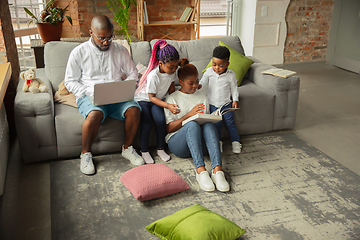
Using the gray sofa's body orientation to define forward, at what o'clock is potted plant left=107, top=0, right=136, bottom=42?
The potted plant is roughly at 6 o'clock from the gray sofa.

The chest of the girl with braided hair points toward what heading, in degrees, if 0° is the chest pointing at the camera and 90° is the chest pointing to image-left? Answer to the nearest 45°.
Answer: approximately 315°

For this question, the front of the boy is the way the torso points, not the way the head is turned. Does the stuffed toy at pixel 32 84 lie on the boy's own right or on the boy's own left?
on the boy's own right

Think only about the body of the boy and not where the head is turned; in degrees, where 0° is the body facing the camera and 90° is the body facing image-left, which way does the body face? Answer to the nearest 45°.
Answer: approximately 0°

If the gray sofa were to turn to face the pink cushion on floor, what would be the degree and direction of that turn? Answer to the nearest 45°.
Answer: approximately 45° to its left

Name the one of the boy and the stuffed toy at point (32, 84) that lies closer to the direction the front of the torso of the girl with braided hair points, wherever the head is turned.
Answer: the boy

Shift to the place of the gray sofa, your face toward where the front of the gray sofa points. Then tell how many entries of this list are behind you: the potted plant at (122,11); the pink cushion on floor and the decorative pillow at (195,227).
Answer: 1

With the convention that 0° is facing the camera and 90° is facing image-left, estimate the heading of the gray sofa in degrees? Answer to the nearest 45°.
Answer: approximately 0°

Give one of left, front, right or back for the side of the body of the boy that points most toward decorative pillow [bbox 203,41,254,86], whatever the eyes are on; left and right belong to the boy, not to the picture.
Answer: back

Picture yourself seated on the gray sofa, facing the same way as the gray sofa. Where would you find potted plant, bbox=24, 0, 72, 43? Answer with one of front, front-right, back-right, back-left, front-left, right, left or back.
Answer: back-right
